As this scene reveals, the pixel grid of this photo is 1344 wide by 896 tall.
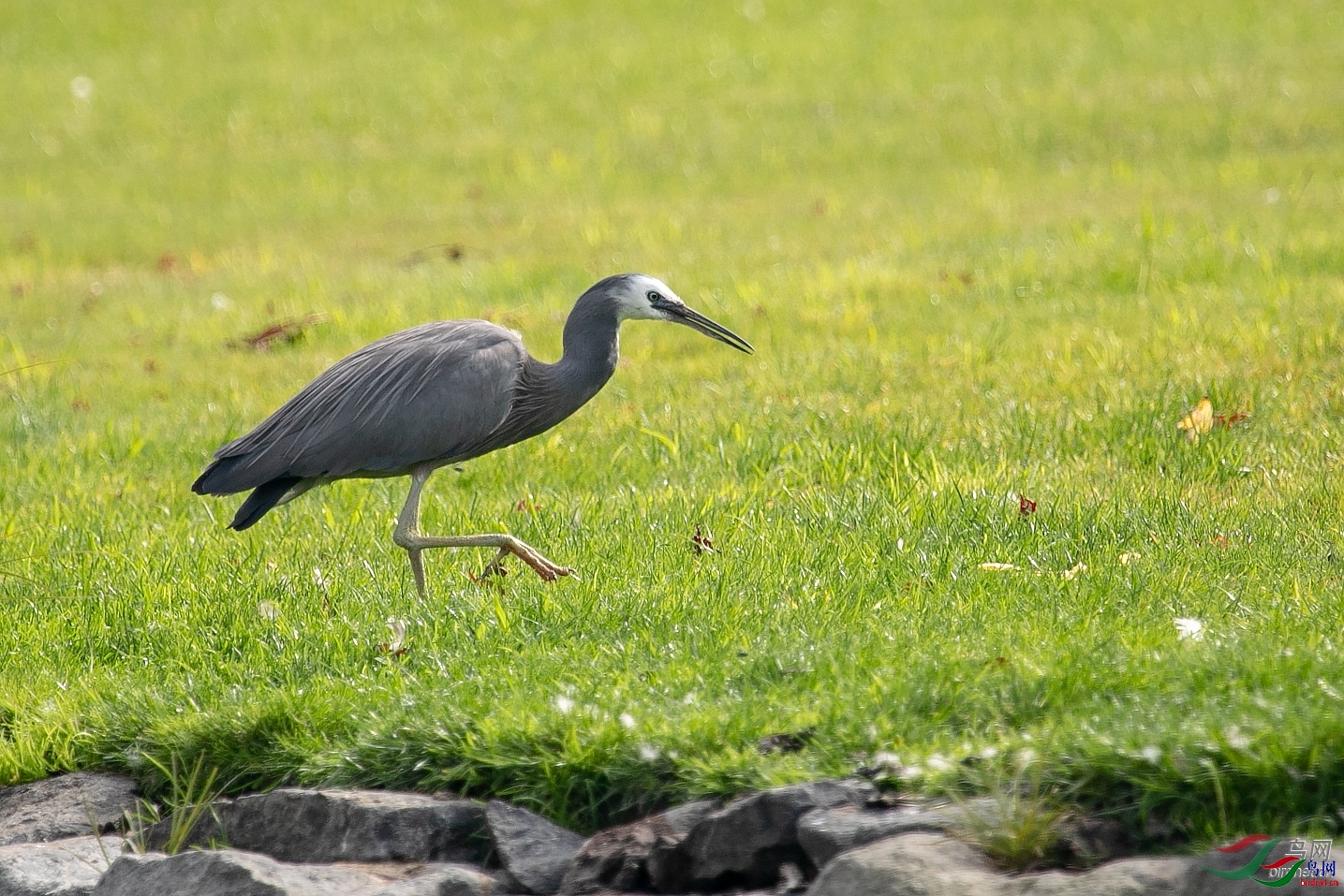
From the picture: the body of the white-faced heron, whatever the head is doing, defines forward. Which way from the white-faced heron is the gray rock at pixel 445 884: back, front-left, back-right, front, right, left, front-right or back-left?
right

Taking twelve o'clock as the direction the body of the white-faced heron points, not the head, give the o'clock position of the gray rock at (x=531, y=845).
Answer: The gray rock is roughly at 3 o'clock from the white-faced heron.

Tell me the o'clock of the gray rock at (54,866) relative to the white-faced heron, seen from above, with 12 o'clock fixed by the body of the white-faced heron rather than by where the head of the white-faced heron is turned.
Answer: The gray rock is roughly at 4 o'clock from the white-faced heron.

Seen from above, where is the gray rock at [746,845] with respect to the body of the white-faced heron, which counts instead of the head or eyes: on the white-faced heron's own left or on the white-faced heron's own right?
on the white-faced heron's own right

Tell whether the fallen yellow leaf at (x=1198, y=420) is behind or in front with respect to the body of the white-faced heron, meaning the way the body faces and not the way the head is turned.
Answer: in front

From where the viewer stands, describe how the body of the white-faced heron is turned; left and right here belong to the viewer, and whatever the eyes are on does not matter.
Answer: facing to the right of the viewer

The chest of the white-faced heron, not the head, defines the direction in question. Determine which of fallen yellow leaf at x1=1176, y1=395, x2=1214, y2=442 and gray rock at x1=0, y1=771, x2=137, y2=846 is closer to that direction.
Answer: the fallen yellow leaf

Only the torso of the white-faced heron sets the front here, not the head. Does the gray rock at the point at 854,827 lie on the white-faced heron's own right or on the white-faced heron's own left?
on the white-faced heron's own right

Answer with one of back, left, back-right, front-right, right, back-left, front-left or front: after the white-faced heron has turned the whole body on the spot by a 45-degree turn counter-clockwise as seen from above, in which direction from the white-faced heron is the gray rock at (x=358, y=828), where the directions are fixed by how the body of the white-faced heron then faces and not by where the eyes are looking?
back-right
